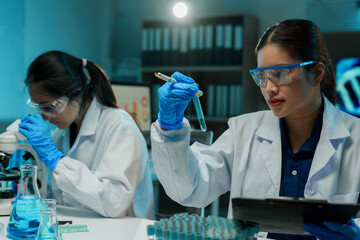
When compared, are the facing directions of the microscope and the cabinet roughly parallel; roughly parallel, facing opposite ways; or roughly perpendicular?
roughly perpendicular

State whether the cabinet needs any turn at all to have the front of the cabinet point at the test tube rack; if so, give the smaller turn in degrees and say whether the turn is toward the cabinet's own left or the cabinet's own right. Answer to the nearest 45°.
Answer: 0° — it already faces it

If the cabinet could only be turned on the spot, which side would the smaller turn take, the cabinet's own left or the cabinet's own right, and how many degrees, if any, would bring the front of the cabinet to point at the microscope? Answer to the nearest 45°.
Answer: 0° — it already faces it

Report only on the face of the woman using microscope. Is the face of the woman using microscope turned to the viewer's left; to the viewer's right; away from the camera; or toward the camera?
to the viewer's left

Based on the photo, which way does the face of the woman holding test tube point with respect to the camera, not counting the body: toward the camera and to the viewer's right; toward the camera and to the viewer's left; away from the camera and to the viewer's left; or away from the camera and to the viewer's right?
toward the camera and to the viewer's left

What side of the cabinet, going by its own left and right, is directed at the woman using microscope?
front

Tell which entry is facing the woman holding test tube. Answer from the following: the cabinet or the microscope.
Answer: the cabinet

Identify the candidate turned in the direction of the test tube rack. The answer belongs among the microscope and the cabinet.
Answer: the cabinet

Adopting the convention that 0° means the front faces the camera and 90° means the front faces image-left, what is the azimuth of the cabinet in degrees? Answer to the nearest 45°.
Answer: approximately 0°

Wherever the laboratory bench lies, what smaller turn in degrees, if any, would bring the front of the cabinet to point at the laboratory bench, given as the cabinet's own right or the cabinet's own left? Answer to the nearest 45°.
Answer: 0° — it already faces it

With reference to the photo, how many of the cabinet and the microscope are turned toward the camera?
1
